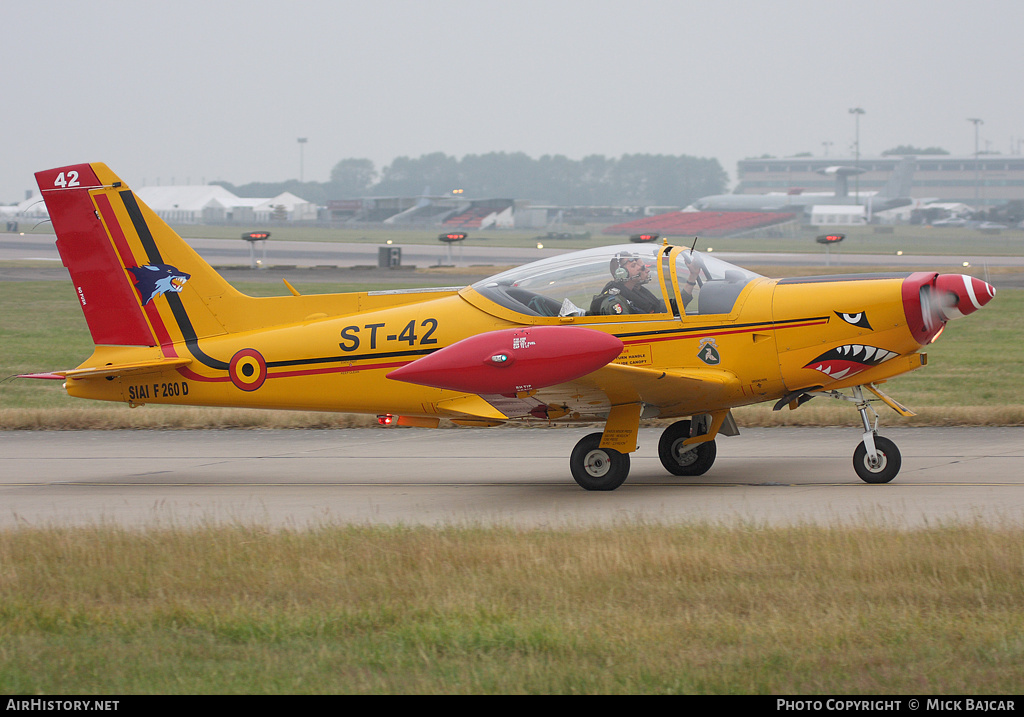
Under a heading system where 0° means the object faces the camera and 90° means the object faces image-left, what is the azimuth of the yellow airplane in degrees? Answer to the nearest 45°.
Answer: approximately 270°

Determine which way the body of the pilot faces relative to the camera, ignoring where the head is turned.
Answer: to the viewer's right
